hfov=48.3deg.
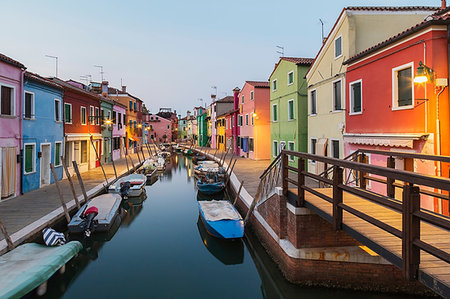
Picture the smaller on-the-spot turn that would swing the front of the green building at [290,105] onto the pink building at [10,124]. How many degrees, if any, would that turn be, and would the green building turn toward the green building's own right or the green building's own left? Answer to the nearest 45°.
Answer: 0° — it already faces it

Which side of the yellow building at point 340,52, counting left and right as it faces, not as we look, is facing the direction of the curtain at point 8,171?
front

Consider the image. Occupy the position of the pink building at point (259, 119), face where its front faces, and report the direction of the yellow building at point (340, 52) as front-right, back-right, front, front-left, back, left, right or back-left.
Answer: front-left

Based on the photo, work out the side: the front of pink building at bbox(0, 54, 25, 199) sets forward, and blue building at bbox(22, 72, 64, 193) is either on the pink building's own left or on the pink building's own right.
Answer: on the pink building's own left

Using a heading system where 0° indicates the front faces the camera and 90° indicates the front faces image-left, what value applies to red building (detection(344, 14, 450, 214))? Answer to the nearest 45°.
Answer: approximately 45°

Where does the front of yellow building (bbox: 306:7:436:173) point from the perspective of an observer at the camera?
facing the viewer and to the left of the viewer

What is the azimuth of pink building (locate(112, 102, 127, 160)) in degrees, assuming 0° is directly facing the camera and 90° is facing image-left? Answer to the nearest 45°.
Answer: approximately 315°

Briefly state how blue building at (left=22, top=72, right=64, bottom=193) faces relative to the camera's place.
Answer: facing the viewer and to the right of the viewer

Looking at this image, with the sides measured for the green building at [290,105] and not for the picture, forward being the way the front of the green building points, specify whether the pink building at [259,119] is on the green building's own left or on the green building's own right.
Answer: on the green building's own right

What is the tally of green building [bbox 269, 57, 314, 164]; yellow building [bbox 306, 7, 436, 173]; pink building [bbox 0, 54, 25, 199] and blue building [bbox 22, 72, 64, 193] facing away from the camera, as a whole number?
0

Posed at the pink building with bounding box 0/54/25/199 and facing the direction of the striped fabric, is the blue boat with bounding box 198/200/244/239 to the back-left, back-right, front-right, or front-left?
front-left

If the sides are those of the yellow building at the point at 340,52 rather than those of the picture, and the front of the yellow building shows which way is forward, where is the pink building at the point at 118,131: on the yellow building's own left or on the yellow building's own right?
on the yellow building's own right

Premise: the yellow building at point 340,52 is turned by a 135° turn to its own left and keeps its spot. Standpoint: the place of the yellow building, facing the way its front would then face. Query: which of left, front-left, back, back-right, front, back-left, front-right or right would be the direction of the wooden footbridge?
right

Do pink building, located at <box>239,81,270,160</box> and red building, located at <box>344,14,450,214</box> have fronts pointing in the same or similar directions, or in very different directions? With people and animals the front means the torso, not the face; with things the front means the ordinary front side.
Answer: same or similar directions

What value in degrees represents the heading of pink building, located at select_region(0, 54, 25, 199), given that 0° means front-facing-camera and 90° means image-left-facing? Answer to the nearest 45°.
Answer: approximately 315°
